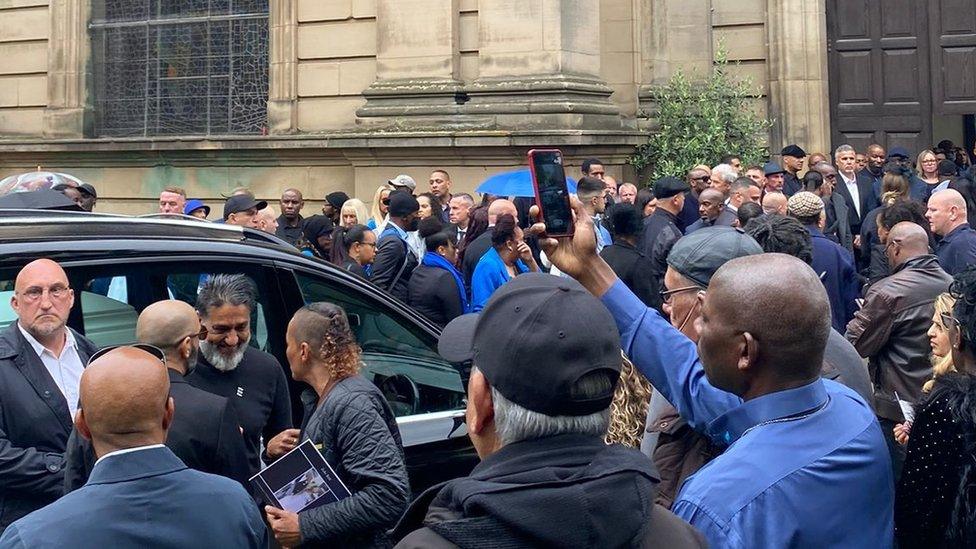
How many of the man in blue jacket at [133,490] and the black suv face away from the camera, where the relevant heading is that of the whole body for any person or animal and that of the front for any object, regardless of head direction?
1

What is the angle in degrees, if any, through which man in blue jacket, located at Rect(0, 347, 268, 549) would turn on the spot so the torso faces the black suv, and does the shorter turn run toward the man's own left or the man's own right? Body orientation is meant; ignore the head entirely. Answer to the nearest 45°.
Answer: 0° — they already face it

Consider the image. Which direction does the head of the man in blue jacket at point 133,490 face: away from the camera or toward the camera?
away from the camera

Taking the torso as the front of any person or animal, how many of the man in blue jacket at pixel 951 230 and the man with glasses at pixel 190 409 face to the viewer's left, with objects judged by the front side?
1

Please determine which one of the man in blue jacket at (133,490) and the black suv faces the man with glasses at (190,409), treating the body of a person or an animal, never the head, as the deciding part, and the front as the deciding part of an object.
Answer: the man in blue jacket

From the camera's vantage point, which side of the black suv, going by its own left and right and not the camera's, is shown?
right
